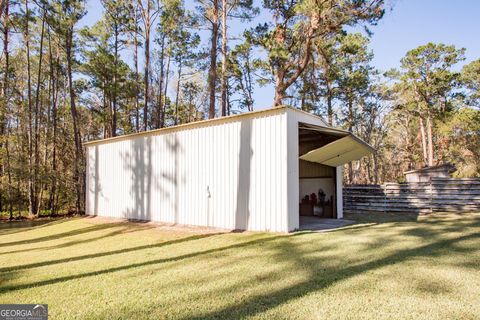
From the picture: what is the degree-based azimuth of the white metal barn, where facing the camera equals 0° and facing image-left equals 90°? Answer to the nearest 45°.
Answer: approximately 315°
